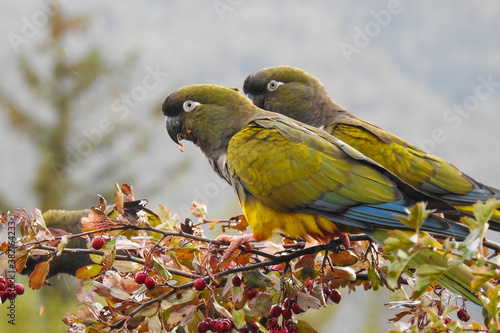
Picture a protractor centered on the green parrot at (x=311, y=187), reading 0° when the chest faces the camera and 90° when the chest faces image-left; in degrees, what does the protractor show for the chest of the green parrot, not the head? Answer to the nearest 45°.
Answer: approximately 90°

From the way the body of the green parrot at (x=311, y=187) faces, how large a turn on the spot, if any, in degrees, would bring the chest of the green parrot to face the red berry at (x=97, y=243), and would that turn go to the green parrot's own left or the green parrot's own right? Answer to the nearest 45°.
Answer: approximately 45° to the green parrot's own left

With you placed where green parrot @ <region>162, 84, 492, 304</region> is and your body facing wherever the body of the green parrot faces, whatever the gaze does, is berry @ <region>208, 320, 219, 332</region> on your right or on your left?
on your left

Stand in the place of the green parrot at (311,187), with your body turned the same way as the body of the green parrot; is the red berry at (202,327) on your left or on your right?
on your left
